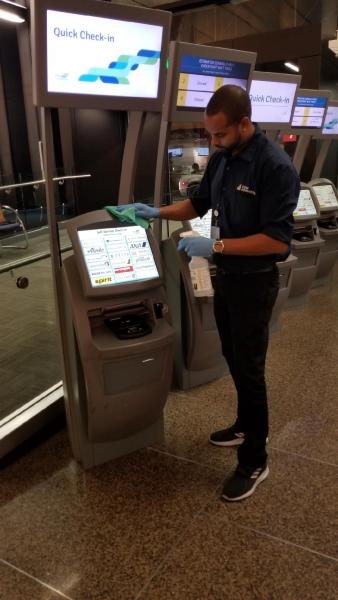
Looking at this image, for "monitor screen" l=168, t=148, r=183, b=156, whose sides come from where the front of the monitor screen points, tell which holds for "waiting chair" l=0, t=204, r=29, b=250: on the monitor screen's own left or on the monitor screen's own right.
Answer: on the monitor screen's own right

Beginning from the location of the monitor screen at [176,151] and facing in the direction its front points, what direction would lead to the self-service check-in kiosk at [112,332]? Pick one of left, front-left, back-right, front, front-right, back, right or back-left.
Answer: front

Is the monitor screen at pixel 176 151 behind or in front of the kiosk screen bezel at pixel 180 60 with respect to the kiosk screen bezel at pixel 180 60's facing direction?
behind

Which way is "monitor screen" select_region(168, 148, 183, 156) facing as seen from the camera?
toward the camera

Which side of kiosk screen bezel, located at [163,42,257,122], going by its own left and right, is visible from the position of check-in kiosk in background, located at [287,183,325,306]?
left

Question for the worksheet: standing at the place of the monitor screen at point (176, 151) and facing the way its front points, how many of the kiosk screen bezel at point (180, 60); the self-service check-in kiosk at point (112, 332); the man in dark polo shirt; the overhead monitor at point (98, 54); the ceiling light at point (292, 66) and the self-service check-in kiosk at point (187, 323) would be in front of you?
5

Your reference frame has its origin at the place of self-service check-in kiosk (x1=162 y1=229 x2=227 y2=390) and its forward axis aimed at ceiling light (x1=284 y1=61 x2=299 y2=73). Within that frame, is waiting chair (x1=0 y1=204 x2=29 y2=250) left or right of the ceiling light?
left

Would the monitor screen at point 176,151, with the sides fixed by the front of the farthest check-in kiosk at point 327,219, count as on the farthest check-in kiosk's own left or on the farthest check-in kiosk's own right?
on the farthest check-in kiosk's own right

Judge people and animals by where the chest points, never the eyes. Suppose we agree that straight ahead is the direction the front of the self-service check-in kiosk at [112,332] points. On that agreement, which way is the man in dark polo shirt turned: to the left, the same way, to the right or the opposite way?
to the right

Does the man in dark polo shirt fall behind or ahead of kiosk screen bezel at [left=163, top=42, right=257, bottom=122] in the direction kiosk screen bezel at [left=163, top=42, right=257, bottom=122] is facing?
ahead

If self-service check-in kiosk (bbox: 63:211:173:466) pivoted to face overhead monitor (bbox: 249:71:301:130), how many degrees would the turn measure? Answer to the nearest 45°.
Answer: approximately 90° to its left

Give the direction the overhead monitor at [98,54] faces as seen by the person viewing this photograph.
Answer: facing the viewer and to the right of the viewer

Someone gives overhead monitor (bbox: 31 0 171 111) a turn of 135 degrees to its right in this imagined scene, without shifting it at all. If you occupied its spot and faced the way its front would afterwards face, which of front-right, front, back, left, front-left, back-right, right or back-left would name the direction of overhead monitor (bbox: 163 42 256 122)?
back-right

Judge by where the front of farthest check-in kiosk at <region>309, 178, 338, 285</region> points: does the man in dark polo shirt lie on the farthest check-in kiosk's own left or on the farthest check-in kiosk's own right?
on the farthest check-in kiosk's own right

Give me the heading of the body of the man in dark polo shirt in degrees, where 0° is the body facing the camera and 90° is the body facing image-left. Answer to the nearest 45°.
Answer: approximately 45°

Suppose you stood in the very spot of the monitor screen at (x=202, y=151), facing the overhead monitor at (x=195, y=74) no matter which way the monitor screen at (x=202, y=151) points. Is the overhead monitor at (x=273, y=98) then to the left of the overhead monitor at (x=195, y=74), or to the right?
left

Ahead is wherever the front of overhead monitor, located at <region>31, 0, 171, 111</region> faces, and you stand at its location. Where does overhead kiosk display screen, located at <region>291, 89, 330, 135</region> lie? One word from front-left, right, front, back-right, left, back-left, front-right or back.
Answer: left

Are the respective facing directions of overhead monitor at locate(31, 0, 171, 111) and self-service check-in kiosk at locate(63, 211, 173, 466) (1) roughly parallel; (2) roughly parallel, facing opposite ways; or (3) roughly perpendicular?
roughly parallel

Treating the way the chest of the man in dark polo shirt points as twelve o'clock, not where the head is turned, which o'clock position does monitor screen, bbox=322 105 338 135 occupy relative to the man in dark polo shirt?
The monitor screen is roughly at 5 o'clock from the man in dark polo shirt.
